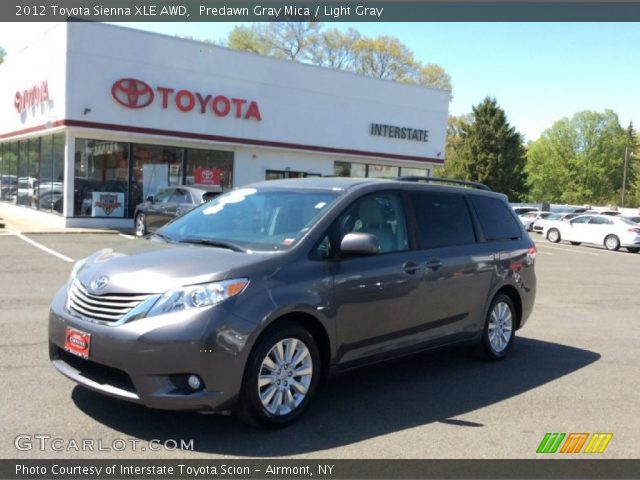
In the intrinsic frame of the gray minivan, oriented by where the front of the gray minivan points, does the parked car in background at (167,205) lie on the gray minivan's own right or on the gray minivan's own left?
on the gray minivan's own right

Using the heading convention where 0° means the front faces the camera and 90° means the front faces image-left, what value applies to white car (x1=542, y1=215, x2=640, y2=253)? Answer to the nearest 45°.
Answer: approximately 135°

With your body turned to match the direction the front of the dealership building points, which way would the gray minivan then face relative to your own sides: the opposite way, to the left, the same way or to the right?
to the right

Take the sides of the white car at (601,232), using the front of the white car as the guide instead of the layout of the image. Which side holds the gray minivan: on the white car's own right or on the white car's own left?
on the white car's own left

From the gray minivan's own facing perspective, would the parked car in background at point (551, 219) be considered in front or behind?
behind

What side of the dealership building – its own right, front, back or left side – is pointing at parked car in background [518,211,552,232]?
left

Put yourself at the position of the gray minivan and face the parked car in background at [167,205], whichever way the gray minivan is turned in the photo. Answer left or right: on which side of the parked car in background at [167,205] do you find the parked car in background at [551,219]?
right

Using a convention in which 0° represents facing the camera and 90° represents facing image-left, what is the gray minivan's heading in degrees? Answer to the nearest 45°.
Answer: approximately 45°
